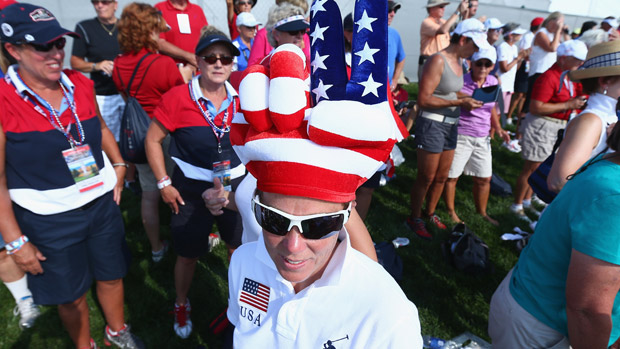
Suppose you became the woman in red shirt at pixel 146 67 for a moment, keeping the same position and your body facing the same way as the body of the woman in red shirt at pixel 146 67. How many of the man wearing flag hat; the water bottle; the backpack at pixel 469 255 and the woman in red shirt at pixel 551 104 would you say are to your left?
0

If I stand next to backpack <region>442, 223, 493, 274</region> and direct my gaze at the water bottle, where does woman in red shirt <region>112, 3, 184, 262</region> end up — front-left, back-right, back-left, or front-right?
front-right

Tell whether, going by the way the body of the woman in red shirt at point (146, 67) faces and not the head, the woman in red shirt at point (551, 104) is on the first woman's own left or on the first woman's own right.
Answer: on the first woman's own right

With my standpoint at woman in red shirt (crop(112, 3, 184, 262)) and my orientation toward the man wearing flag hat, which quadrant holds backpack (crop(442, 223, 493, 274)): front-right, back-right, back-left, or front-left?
front-left

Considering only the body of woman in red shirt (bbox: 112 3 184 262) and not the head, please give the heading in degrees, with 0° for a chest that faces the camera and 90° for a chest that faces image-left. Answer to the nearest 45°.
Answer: approximately 225°

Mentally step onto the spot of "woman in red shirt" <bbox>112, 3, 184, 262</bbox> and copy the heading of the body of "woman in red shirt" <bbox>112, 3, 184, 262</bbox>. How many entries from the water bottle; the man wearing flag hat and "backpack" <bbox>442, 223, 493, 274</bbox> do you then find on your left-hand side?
0

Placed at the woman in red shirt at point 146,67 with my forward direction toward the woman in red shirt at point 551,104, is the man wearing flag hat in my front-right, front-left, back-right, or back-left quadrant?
front-right

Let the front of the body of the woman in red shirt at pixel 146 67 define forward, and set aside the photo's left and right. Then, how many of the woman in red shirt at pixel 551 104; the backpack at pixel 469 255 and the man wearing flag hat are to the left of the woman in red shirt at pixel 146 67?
0

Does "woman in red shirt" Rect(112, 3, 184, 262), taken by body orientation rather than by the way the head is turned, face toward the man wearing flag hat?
no

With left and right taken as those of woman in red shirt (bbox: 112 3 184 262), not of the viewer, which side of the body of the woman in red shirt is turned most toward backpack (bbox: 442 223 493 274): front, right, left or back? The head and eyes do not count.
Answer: right

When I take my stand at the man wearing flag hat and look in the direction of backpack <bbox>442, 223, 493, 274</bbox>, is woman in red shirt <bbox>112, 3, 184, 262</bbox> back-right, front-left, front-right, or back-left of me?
front-left

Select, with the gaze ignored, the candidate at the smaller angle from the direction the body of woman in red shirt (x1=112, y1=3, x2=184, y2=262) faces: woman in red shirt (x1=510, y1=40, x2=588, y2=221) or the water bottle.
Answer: the woman in red shirt
